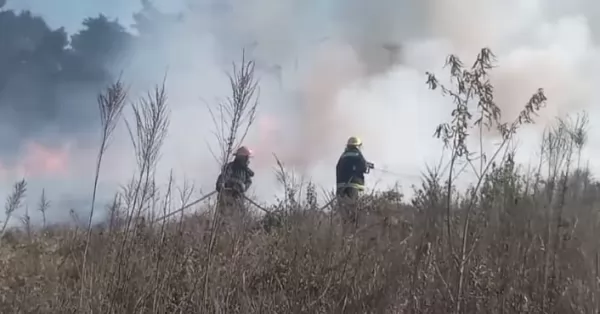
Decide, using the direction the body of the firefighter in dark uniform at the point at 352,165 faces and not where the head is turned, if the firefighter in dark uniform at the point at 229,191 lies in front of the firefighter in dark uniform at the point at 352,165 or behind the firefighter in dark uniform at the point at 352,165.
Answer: behind

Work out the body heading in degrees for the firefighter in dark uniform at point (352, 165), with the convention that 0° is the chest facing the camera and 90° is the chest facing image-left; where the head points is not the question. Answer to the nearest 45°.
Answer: approximately 225°

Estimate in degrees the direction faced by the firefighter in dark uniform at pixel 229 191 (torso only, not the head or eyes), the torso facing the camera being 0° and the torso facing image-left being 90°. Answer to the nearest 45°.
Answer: approximately 225°
